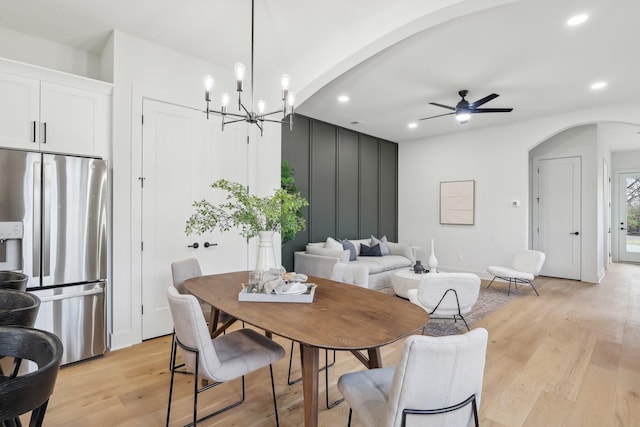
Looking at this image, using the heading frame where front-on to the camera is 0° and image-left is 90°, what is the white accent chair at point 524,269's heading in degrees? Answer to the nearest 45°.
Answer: approximately 45°

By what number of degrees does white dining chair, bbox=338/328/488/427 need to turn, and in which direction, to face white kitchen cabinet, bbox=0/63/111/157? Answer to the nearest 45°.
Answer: approximately 45° to its left

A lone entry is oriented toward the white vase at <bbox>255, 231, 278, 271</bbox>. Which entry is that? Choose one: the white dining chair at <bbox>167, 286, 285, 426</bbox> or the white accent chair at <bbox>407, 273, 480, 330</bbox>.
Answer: the white dining chair

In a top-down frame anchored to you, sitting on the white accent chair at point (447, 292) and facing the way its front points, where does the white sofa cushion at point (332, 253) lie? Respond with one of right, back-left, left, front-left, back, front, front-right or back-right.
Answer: front

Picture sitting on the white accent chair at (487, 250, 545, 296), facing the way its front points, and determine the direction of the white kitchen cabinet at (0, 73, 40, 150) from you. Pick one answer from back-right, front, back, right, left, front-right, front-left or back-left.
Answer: front

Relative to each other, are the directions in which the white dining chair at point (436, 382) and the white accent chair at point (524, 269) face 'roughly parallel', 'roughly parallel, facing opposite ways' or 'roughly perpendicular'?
roughly perpendicular

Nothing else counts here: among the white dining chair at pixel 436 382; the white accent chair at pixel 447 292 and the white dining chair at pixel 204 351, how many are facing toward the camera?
0

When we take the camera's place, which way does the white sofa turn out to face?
facing the viewer and to the right of the viewer

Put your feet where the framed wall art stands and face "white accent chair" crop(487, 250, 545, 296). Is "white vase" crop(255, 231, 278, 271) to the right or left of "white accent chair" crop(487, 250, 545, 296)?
right

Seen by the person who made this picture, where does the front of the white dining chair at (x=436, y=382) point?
facing away from the viewer and to the left of the viewer

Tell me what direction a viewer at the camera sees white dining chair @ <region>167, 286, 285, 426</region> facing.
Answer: facing away from the viewer and to the right of the viewer

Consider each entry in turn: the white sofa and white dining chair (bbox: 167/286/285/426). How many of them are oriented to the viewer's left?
0

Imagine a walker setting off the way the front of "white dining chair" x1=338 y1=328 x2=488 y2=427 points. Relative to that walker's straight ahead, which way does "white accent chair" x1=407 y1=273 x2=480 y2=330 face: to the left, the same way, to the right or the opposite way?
the same way

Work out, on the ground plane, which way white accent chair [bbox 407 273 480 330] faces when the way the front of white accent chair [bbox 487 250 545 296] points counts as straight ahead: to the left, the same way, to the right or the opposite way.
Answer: to the right

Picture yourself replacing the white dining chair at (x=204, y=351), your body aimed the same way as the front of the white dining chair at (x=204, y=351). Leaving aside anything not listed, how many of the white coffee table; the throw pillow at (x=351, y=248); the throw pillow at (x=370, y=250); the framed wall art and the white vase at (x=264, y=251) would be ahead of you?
5

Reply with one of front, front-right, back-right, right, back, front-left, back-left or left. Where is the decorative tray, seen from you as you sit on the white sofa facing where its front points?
front-right

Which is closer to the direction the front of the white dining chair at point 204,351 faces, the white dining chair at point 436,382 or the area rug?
the area rug

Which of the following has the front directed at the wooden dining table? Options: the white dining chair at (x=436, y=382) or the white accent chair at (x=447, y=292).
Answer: the white dining chair

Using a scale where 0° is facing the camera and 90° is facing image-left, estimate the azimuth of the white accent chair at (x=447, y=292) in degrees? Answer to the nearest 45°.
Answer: approximately 135°

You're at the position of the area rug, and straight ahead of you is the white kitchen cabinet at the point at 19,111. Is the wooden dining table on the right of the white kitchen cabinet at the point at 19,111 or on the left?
left
